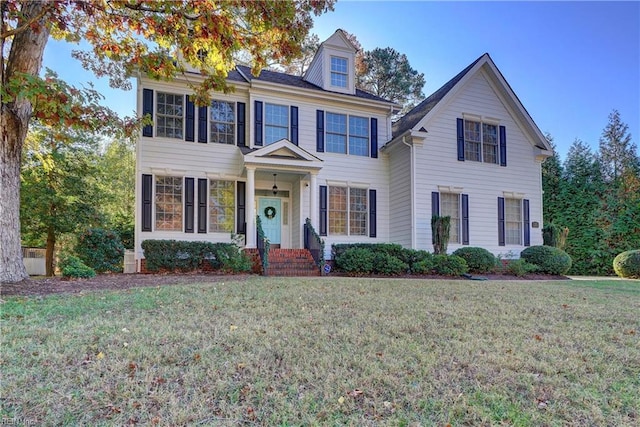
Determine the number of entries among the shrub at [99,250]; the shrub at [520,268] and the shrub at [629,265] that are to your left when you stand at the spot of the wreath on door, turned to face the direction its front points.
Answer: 2

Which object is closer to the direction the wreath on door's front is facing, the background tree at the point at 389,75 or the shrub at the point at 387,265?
the shrub

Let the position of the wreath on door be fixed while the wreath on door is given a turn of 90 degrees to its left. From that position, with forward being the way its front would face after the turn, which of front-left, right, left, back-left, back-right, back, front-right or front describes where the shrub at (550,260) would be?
front

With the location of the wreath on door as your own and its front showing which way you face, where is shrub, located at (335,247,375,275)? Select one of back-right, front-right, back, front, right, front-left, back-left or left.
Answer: front-left

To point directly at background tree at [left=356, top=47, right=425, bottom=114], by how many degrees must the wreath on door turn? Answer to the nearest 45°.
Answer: approximately 135° to its left

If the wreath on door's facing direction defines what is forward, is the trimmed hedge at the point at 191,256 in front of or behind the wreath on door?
in front

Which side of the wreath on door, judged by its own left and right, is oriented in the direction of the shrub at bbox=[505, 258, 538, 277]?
left

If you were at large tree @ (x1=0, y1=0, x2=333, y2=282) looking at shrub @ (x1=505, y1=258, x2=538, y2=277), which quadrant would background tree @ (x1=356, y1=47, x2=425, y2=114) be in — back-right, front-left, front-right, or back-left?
front-left

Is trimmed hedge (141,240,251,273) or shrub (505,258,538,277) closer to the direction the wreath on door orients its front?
the trimmed hedge

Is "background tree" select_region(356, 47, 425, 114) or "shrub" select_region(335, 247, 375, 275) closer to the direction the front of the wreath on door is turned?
the shrub

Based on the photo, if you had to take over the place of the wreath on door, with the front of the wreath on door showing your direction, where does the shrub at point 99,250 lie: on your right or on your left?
on your right

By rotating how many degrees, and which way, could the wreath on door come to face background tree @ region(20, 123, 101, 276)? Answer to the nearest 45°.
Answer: approximately 135° to its right

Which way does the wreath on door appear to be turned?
toward the camera

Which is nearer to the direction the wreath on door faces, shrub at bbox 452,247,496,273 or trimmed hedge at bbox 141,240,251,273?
the trimmed hedge

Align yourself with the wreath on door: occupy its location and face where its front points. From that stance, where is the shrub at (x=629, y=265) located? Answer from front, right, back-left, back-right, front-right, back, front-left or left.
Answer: left
